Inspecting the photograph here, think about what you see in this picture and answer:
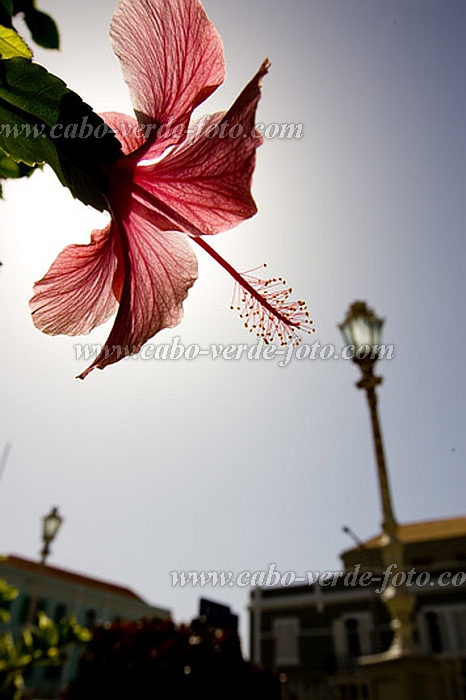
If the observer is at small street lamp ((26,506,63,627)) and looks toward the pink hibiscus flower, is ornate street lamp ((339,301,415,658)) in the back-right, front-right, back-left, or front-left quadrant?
front-left

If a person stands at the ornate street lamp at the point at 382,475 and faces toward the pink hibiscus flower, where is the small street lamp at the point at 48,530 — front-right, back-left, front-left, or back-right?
back-right

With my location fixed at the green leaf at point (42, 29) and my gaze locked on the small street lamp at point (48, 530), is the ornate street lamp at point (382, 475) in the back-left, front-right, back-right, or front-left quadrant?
front-right

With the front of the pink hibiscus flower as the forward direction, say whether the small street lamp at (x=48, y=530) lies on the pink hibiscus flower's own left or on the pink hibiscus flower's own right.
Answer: on the pink hibiscus flower's own left

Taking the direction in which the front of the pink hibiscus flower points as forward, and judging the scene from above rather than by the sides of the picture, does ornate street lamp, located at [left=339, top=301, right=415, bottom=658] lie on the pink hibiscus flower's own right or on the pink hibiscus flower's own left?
on the pink hibiscus flower's own left

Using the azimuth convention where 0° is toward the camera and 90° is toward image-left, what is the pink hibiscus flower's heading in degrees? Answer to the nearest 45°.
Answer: approximately 270°

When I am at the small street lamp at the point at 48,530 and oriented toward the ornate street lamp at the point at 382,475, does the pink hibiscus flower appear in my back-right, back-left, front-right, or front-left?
front-right
